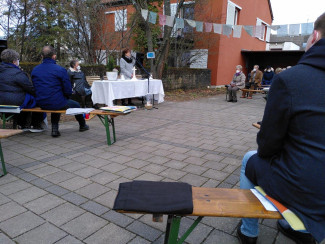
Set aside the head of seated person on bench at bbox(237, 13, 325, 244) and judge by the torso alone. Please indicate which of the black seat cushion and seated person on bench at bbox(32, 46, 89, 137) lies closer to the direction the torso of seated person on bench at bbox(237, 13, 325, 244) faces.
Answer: the seated person on bench

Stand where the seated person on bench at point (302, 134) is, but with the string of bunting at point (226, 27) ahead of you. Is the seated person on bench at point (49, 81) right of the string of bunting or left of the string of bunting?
left

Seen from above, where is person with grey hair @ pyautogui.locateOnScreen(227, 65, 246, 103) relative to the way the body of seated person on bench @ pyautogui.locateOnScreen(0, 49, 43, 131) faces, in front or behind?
in front

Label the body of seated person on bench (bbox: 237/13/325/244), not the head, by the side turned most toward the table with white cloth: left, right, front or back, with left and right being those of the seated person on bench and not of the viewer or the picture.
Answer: front

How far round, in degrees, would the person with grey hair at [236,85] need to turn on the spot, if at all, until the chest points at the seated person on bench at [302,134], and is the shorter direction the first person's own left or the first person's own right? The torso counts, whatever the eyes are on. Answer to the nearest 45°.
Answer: approximately 45° to the first person's own left

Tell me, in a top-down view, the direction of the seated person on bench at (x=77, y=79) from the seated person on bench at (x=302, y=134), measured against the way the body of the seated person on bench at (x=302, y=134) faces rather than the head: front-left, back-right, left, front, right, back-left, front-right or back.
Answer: front

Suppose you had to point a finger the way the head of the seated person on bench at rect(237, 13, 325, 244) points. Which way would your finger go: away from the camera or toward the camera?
away from the camera

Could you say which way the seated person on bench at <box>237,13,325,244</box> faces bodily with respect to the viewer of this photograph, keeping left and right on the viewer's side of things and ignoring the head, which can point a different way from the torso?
facing away from the viewer and to the left of the viewer

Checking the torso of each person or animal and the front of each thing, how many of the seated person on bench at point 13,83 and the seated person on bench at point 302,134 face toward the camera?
0

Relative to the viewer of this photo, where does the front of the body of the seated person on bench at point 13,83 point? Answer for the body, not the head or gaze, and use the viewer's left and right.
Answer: facing away from the viewer and to the right of the viewer
